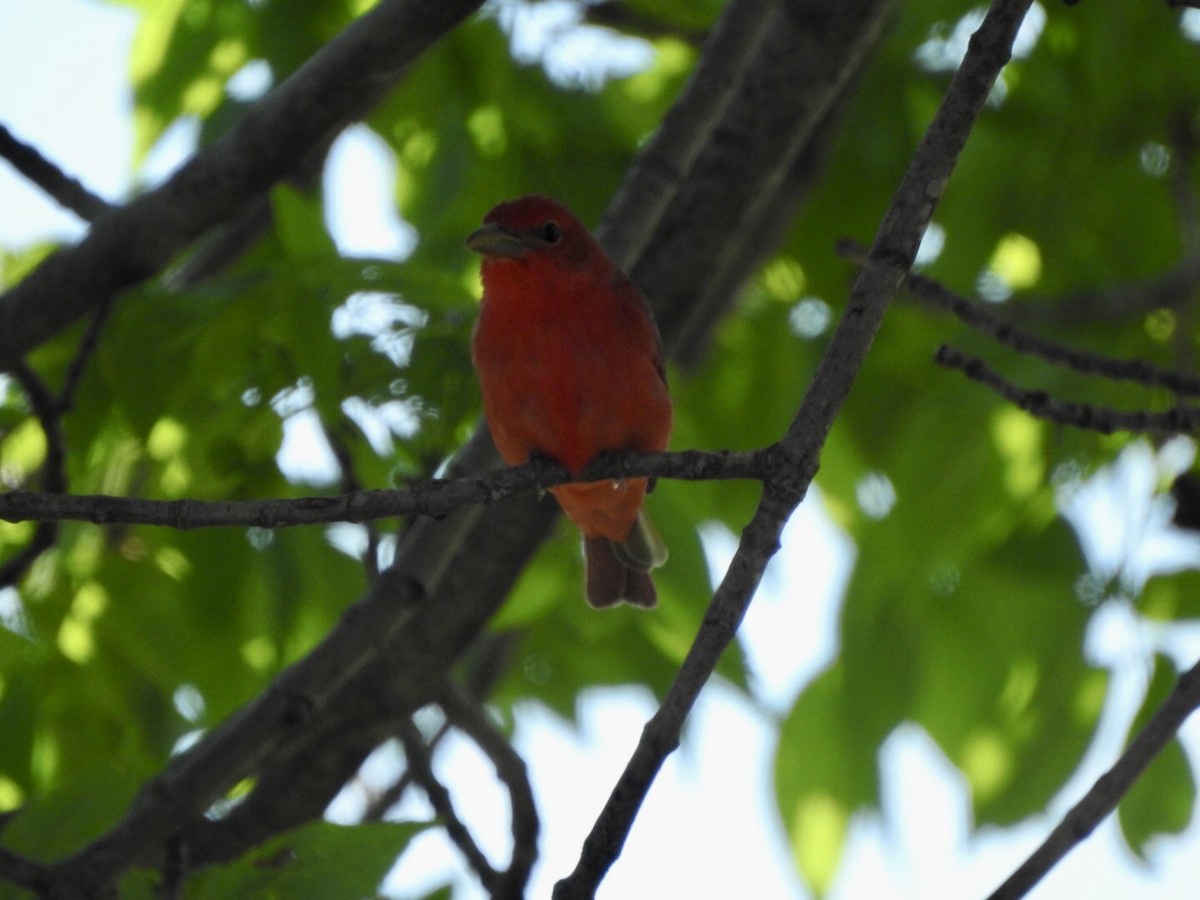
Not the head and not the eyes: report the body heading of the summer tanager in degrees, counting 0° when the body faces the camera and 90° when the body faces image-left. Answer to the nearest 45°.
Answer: approximately 45°
